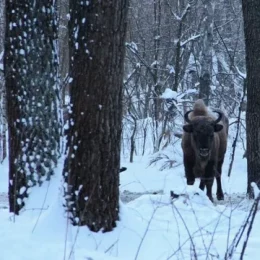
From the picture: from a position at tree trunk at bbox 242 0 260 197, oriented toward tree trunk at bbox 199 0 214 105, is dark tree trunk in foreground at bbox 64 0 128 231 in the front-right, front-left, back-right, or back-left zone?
back-left

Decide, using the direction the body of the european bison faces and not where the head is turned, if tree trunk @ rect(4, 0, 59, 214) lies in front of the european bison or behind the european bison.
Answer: in front

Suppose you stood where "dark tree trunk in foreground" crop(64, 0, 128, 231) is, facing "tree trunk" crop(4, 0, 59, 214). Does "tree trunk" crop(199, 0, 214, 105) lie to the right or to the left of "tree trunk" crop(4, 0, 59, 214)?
right

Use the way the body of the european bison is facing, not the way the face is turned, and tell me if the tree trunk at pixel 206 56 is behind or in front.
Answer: behind

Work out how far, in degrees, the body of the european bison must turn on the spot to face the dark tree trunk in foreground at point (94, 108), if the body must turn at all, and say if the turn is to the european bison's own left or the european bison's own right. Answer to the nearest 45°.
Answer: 0° — it already faces it

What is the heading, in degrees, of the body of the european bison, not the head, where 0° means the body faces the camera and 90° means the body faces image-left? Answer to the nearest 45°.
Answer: approximately 0°

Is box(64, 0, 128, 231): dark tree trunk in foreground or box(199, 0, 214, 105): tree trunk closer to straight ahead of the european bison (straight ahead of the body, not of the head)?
the dark tree trunk in foreground

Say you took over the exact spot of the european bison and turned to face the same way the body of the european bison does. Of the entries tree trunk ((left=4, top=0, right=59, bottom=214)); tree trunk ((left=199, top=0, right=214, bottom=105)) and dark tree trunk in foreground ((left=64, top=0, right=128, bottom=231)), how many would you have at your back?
1
